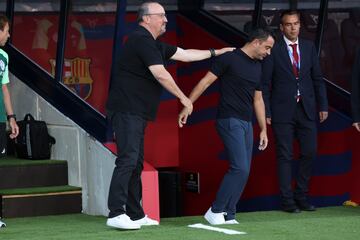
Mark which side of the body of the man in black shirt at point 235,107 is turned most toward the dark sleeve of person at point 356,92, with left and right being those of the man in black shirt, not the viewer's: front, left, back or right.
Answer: left

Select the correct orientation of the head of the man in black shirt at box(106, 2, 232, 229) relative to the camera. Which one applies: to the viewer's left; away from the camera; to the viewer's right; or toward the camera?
to the viewer's right

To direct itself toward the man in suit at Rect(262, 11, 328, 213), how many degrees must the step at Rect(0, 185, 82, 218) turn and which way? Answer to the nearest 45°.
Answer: approximately 90° to its left

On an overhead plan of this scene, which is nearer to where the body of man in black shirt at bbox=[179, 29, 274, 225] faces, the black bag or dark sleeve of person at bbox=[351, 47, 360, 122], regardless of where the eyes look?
the dark sleeve of person

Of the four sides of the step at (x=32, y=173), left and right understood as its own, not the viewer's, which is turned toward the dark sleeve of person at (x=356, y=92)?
left

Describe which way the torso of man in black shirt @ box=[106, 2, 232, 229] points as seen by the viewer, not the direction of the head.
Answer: to the viewer's right

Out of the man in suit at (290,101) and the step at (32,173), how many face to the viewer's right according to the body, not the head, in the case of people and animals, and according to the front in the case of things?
0

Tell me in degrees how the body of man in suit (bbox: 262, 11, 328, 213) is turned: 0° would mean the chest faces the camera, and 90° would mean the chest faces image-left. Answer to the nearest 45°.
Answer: approximately 0°

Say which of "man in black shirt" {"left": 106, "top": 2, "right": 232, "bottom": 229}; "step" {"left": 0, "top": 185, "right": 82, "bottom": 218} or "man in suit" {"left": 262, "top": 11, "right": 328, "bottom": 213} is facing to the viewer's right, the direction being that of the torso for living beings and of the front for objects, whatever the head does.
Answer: the man in black shirt

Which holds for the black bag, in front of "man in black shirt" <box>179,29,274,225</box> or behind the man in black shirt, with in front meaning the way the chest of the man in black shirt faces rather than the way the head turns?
behind
